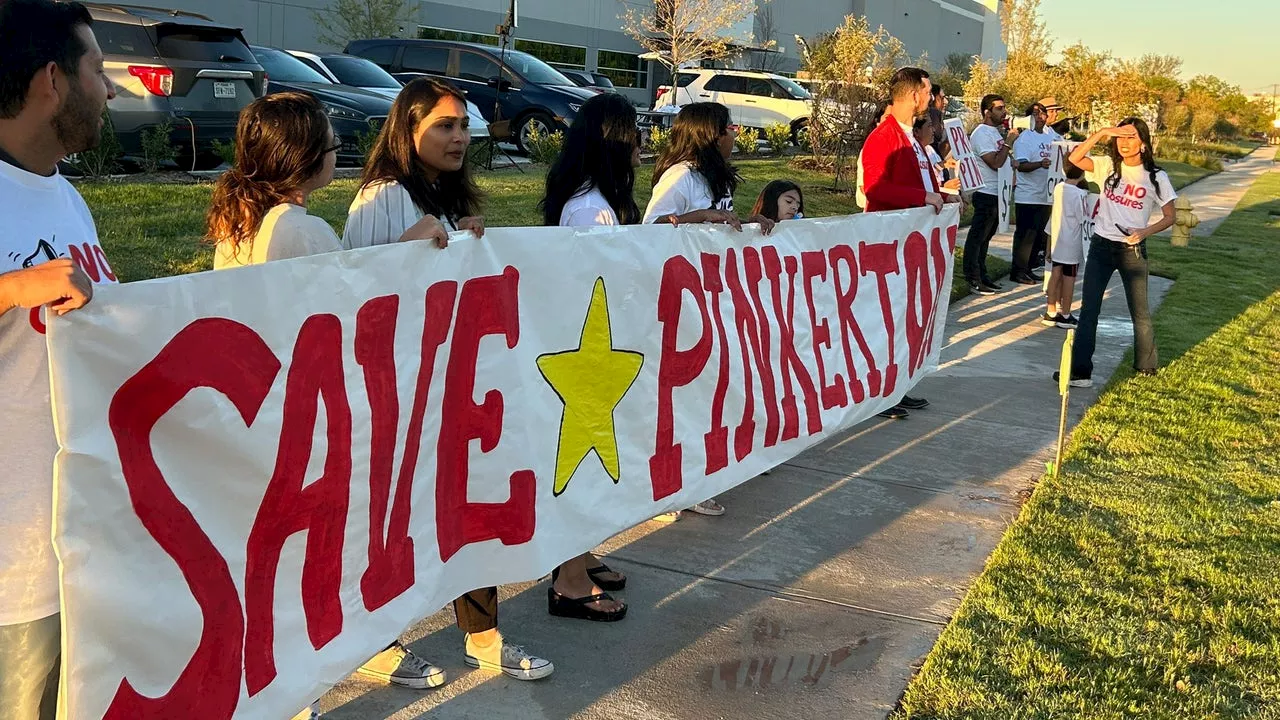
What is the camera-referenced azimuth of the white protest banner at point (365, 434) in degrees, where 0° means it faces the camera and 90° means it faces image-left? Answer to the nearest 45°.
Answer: approximately 315°

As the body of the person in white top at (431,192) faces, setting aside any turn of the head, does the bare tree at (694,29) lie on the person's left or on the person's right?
on the person's left

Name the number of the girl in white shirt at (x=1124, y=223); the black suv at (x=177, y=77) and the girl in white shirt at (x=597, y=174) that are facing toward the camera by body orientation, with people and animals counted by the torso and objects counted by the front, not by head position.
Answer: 1

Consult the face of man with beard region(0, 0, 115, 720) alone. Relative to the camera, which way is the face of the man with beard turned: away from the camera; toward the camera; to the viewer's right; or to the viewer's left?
to the viewer's right

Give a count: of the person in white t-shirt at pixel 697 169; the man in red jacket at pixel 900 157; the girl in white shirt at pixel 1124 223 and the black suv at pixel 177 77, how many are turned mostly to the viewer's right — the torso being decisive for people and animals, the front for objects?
2

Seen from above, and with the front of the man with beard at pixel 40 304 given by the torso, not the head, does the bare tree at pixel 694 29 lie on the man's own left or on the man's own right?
on the man's own left

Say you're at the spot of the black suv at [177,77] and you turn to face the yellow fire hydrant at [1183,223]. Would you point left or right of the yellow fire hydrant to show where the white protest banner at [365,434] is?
right

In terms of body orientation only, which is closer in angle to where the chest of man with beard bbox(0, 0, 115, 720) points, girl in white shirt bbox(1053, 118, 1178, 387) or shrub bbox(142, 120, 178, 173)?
the girl in white shirt

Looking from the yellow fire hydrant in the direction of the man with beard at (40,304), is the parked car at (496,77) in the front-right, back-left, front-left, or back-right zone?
back-right

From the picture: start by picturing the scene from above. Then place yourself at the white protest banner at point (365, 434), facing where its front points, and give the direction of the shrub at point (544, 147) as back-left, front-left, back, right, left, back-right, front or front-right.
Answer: back-left

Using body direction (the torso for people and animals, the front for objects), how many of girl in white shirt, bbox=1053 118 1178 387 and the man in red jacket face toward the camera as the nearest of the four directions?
1

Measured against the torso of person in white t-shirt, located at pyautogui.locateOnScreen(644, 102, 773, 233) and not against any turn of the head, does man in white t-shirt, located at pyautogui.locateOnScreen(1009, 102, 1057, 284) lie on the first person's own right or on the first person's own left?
on the first person's own left
